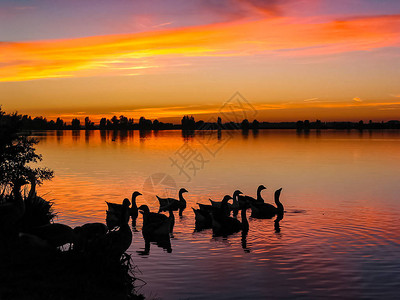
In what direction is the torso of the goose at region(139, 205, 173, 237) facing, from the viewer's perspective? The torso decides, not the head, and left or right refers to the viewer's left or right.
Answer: facing to the left of the viewer

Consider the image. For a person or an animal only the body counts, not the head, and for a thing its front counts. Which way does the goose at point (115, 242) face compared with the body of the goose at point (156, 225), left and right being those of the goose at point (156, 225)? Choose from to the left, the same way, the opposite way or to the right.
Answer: the opposite way

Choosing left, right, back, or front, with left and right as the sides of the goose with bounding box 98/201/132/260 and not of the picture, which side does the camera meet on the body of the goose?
right

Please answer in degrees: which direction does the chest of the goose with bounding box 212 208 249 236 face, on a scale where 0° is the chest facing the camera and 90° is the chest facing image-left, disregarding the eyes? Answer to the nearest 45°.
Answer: approximately 270°

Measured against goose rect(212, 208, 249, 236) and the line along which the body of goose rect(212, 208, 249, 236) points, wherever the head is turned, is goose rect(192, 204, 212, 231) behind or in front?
behind

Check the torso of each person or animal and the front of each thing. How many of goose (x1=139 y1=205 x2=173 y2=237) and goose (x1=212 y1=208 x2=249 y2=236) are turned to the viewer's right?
1

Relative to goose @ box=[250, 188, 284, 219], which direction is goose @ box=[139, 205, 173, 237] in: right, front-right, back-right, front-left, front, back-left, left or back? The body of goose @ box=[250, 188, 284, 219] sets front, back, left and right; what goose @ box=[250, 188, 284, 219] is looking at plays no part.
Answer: back-right

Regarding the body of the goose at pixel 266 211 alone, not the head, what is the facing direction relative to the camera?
to the viewer's right

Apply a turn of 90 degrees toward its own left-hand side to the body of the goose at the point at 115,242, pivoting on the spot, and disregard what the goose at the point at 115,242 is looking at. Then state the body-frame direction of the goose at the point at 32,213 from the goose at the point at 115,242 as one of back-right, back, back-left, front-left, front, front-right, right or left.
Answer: front-left
